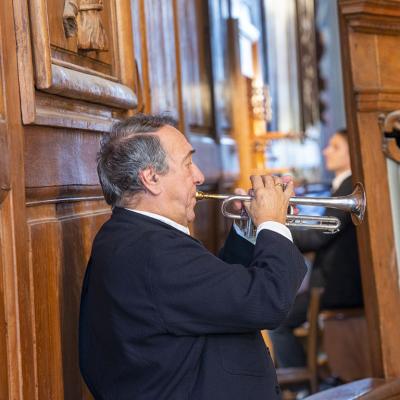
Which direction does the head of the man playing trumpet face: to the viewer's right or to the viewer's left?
to the viewer's right

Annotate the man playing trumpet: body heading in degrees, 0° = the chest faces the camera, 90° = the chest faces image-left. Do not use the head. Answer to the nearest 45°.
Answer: approximately 270°
